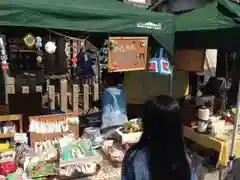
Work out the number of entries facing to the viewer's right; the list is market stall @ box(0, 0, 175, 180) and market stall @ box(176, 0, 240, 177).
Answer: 0

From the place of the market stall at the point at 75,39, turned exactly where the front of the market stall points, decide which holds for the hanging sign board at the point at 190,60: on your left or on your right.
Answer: on your left

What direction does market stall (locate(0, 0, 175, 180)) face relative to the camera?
toward the camera

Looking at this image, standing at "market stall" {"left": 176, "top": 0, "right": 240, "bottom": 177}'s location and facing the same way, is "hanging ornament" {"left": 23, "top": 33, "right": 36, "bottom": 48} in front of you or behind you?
in front

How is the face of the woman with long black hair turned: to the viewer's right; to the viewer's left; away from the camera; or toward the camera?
away from the camera

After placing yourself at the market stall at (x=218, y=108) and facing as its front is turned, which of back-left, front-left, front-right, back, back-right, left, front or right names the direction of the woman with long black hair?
front-left

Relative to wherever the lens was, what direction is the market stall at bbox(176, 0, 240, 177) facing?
facing the viewer and to the left of the viewer

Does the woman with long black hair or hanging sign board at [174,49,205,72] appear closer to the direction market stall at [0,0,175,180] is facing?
the woman with long black hair

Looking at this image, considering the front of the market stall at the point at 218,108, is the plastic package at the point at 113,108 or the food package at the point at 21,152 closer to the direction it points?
the food package

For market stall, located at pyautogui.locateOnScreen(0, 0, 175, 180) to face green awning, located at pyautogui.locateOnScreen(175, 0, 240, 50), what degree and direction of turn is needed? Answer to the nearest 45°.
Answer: approximately 90° to its left

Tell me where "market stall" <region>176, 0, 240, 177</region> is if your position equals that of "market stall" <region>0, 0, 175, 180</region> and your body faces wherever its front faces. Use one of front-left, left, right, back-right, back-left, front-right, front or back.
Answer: left

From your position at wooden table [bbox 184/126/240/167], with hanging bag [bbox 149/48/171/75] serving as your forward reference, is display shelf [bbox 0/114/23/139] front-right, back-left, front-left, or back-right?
front-left
